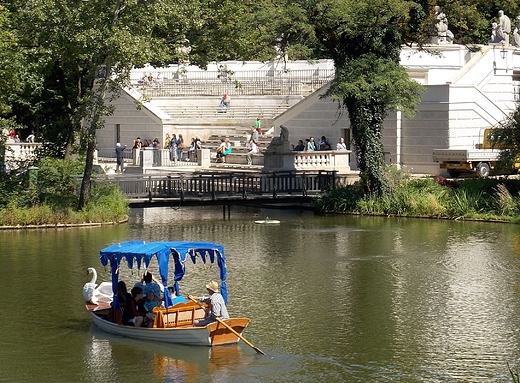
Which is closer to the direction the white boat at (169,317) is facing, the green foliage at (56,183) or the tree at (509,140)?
the green foliage

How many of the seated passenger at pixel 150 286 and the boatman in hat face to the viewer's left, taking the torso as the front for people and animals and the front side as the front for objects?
1

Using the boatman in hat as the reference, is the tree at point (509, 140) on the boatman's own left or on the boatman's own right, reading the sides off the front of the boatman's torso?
on the boatman's own right

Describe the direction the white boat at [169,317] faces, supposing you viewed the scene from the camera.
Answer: facing away from the viewer and to the left of the viewer

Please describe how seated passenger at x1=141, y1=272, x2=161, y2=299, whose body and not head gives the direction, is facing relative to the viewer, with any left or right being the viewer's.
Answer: facing away from the viewer

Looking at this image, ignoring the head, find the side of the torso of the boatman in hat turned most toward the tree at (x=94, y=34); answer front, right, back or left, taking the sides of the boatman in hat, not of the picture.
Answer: right

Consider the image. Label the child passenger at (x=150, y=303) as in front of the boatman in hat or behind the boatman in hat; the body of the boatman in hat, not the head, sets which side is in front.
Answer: in front

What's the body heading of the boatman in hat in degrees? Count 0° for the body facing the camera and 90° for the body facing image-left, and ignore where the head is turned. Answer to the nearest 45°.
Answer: approximately 90°

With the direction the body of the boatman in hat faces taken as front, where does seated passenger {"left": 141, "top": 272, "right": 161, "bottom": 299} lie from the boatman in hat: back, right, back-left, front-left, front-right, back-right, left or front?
front-right
